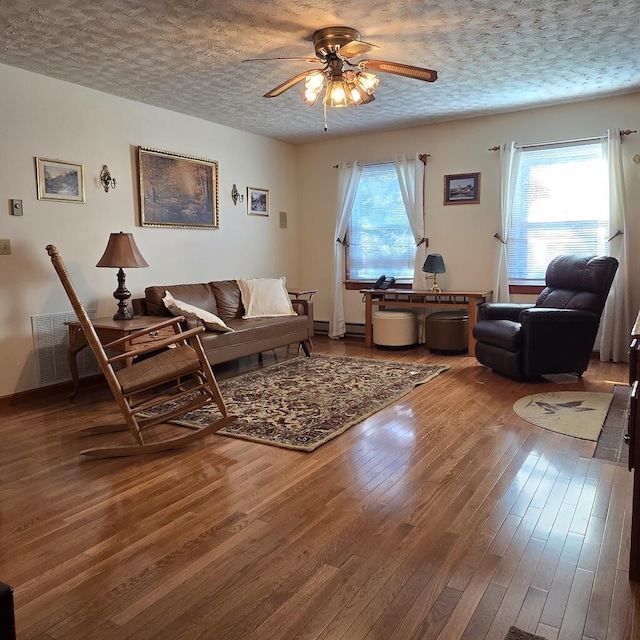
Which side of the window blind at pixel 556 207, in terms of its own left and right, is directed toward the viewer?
front

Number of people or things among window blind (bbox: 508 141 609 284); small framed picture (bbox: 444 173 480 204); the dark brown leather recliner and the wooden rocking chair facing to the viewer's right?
1

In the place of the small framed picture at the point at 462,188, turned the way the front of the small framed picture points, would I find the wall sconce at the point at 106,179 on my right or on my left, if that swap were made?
on my right

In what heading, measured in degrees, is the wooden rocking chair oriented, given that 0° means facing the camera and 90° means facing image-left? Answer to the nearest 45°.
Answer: approximately 270°

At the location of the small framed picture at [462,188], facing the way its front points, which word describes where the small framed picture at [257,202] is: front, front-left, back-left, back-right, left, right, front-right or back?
right

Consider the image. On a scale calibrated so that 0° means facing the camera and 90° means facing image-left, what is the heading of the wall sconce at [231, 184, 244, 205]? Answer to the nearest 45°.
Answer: approximately 315°

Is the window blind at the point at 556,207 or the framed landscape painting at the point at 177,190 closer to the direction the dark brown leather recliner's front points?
the framed landscape painting

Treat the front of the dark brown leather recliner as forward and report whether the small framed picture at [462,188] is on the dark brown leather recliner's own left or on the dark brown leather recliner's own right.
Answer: on the dark brown leather recliner's own right

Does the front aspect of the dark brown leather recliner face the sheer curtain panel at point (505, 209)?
no

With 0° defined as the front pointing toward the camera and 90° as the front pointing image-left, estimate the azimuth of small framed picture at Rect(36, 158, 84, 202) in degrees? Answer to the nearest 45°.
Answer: approximately 315°

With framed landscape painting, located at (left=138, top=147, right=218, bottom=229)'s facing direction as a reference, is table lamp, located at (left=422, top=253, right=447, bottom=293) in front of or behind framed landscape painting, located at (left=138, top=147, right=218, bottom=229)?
in front

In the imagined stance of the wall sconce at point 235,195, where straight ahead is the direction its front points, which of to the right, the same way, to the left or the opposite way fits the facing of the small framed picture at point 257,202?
the same way

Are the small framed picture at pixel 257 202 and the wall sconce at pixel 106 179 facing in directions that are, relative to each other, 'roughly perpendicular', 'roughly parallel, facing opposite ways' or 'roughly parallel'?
roughly parallel

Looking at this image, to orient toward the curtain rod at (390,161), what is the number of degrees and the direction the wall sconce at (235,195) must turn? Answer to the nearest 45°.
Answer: approximately 45° to its left

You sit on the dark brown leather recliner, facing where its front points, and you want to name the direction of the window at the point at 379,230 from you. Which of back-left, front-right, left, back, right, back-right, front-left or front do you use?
right

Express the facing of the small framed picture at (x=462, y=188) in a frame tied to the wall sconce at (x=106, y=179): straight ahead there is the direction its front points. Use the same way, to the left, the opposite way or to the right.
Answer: to the right

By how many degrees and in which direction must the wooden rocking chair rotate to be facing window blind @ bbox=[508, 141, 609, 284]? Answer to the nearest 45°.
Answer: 0° — it already faces it

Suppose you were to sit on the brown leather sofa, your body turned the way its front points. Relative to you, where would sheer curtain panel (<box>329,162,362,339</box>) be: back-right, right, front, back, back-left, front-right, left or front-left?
left

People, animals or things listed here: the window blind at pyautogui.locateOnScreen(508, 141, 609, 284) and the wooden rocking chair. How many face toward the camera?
1

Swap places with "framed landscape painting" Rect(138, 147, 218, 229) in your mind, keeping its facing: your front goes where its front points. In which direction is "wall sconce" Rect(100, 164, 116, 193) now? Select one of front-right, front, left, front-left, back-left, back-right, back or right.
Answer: right

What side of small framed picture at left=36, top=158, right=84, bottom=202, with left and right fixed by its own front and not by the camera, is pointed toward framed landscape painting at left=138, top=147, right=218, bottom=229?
left

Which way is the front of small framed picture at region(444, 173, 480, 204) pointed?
toward the camera
